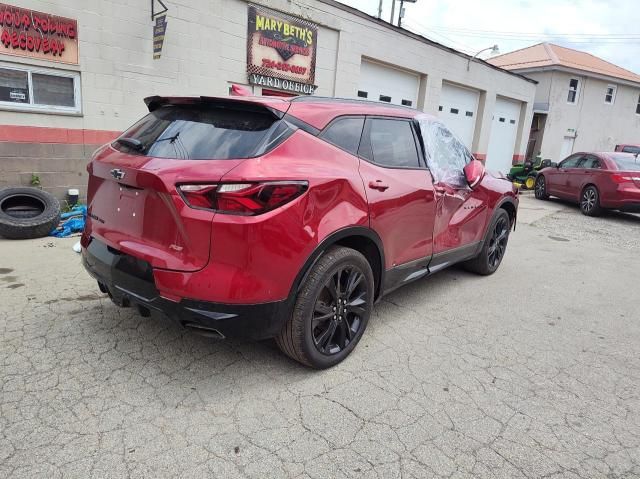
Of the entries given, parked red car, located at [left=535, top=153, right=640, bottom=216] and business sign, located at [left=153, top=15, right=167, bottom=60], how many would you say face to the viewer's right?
0

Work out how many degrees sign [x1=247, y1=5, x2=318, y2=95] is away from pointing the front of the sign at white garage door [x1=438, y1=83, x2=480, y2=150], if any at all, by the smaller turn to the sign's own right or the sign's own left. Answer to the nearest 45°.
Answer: approximately 90° to the sign's own left

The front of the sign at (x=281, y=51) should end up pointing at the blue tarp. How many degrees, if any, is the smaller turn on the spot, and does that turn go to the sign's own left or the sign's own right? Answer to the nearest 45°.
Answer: approximately 90° to the sign's own right

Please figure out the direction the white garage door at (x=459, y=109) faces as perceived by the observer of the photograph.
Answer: facing the viewer and to the right of the viewer

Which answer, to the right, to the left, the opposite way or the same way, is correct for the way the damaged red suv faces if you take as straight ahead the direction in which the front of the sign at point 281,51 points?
to the left

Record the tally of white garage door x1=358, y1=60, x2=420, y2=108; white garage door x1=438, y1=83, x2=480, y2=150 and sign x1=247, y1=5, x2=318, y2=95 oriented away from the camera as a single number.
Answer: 0

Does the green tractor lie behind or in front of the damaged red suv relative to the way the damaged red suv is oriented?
in front

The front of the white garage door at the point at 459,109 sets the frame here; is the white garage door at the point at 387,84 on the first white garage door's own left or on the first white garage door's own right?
on the first white garage door's own right

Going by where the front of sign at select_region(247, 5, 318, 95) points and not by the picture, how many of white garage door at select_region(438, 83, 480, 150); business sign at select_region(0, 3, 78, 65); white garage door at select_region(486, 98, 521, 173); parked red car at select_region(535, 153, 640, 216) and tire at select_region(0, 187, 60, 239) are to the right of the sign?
2

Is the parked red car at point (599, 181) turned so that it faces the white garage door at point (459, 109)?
yes

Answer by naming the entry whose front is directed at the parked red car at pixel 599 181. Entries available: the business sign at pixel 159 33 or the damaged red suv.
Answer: the damaged red suv
